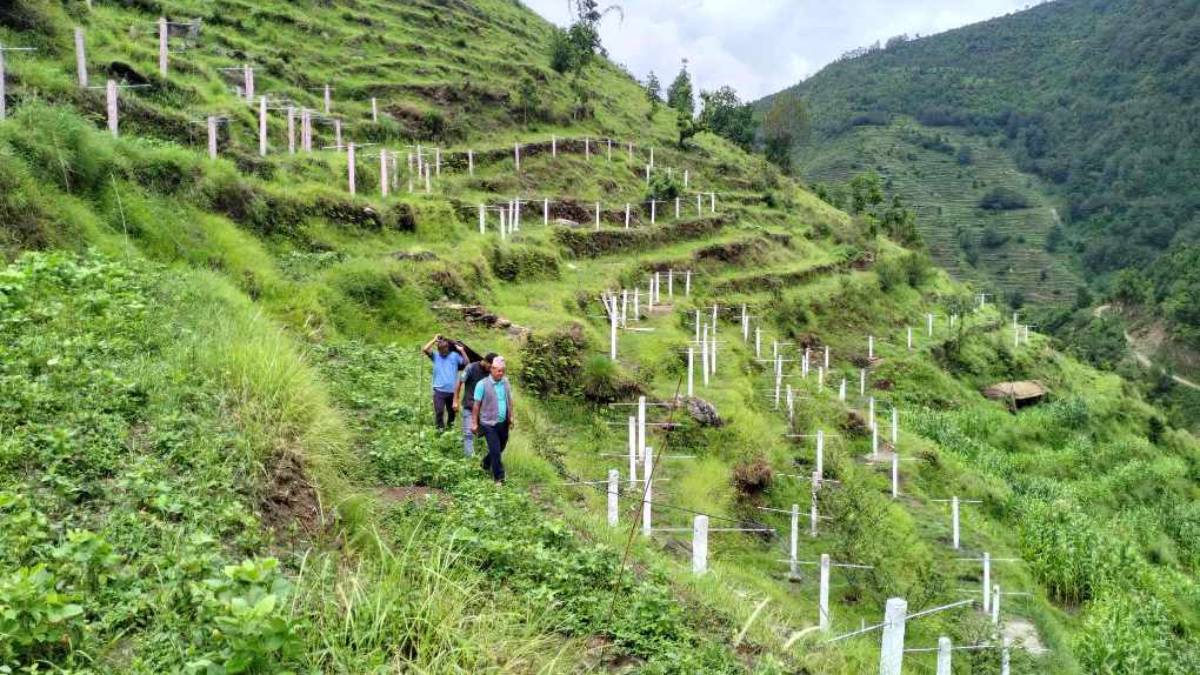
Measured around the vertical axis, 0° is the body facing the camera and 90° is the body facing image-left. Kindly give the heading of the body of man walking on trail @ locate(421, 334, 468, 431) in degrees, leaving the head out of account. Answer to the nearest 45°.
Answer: approximately 0°

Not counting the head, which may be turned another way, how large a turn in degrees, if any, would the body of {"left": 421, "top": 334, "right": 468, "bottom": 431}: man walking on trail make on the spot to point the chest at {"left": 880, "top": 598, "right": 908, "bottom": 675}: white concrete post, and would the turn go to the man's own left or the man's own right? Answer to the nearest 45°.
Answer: approximately 45° to the man's own left

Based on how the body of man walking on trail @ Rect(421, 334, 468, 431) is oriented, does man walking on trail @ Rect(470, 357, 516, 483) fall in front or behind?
in front

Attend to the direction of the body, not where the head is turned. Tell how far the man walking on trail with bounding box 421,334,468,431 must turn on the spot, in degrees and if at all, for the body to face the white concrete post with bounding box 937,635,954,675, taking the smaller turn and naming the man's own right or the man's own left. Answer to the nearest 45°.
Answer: approximately 45° to the man's own left

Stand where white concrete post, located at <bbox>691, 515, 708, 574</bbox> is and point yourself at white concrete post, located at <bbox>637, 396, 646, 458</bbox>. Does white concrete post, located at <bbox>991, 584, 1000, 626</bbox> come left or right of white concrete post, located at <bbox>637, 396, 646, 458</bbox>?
right

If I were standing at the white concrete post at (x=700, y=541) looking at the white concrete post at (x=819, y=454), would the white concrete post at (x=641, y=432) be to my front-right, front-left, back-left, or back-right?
front-left

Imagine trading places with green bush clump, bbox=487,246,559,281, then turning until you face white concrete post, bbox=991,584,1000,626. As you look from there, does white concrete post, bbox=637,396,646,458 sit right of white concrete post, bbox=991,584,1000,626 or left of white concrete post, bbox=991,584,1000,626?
right

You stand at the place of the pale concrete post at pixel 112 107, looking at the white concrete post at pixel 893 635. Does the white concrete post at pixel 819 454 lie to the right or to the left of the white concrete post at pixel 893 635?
left

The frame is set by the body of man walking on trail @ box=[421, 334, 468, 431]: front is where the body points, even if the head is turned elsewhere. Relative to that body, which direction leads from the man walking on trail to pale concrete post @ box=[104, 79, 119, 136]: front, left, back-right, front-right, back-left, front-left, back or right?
back-right

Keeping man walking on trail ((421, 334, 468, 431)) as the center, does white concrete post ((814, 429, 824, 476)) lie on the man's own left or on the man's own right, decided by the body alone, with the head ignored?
on the man's own left
